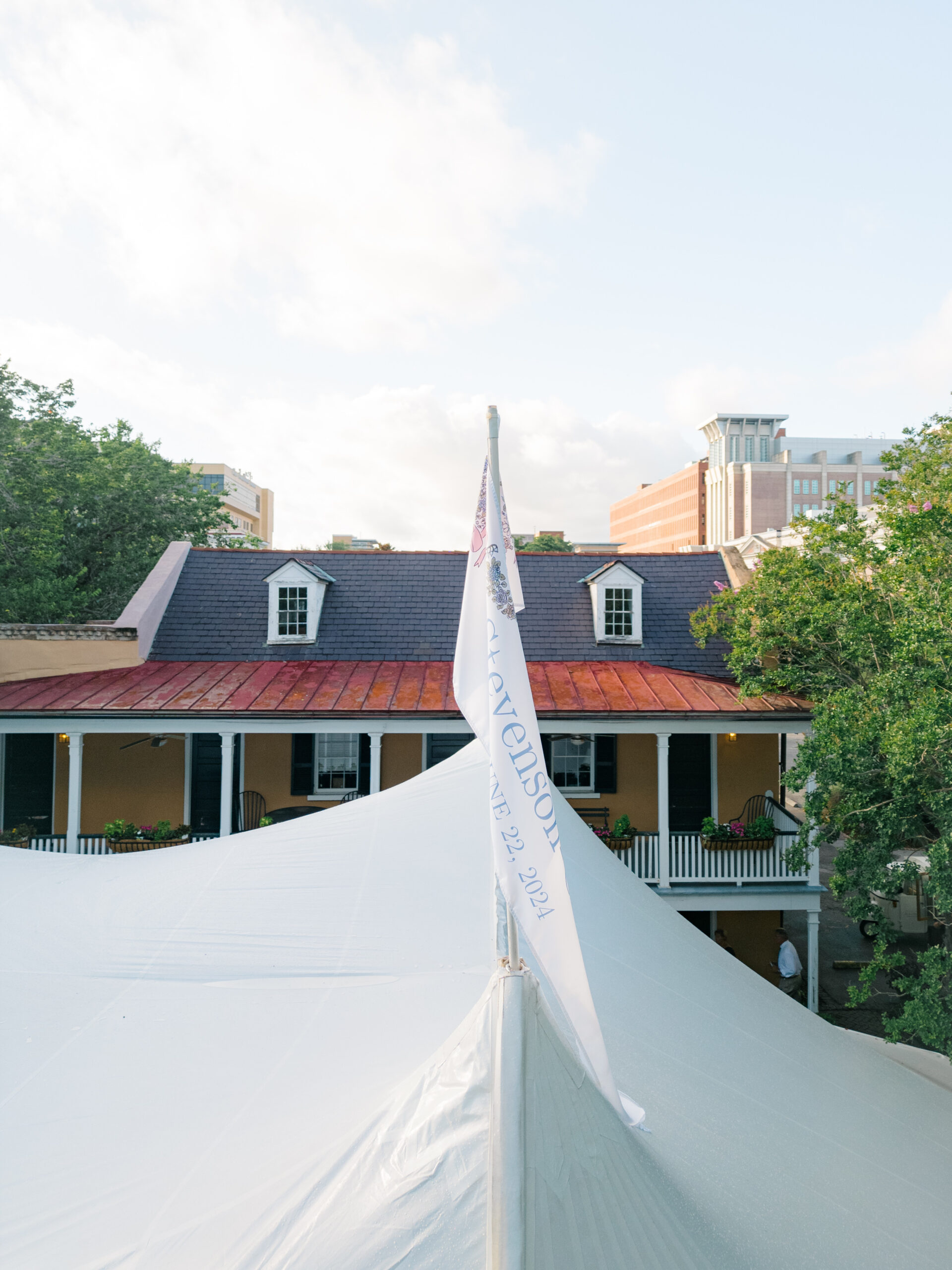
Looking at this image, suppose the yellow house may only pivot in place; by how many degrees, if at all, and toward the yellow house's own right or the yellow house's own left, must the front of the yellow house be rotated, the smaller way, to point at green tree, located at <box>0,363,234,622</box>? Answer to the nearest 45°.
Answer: approximately 135° to the yellow house's own right

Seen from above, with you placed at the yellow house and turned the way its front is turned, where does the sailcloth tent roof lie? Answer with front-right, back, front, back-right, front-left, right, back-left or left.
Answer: front

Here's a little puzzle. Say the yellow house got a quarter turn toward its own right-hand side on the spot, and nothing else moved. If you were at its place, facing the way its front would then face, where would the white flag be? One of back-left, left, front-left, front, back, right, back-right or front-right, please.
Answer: left

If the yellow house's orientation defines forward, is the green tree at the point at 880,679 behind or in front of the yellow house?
in front

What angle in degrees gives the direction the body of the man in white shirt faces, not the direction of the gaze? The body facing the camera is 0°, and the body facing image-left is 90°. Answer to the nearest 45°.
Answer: approximately 90°

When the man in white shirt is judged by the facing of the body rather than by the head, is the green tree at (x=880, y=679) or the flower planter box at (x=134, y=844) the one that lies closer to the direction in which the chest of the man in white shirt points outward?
the flower planter box

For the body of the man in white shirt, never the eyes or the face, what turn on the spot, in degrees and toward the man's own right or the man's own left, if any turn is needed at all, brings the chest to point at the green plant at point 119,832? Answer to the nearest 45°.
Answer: approximately 45° to the man's own left

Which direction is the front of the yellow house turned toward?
toward the camera

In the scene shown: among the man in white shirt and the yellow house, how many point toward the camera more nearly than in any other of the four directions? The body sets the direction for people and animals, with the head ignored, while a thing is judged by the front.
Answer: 1
